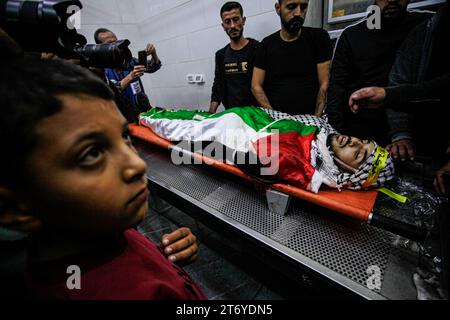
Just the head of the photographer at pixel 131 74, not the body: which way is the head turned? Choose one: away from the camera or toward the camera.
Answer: toward the camera

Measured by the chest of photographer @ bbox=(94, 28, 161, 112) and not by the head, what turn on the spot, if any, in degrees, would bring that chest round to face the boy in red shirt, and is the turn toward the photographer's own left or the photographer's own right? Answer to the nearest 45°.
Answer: approximately 45° to the photographer's own right

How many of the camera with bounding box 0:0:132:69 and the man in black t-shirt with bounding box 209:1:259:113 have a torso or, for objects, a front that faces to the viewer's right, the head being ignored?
1

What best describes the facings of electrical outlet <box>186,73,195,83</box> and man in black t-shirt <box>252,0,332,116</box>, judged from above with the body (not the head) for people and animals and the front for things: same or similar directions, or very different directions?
same or similar directions

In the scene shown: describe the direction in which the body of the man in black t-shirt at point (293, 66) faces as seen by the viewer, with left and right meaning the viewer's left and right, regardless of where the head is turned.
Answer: facing the viewer

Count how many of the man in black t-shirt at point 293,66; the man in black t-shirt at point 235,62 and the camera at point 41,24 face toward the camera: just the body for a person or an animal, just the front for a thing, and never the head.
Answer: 2

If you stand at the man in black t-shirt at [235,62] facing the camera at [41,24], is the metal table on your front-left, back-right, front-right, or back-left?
front-left

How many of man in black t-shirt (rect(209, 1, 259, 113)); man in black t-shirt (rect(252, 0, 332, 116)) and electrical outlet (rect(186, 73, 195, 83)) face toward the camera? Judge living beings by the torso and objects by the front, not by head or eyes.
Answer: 3

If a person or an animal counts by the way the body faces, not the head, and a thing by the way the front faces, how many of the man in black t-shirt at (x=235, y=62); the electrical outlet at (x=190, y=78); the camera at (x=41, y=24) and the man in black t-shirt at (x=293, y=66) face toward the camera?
3

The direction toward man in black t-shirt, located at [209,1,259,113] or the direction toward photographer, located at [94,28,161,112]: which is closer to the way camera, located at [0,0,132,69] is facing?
the man in black t-shirt

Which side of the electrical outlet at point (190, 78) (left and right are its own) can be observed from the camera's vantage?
front

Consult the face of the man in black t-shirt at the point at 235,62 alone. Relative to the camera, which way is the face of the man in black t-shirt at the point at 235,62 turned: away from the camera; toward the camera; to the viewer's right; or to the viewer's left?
toward the camera
